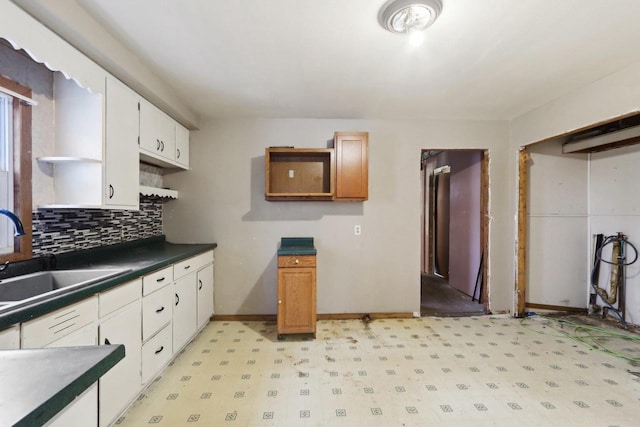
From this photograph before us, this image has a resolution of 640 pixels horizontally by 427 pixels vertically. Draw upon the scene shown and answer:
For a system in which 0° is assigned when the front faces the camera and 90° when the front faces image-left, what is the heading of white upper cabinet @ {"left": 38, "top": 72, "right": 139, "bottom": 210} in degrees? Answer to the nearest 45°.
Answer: approximately 315°

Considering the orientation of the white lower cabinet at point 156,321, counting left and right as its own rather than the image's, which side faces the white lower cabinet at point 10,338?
right

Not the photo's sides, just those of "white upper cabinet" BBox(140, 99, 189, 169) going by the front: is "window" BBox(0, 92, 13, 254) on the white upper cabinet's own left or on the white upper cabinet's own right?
on the white upper cabinet's own right

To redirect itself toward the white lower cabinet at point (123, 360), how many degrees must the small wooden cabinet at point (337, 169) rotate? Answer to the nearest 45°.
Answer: approximately 45° to its right

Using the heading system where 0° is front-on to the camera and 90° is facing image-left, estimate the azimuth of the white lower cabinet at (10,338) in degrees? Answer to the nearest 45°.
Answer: approximately 315°

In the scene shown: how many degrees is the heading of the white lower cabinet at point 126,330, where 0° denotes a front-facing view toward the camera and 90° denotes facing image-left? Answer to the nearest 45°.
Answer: approximately 315°

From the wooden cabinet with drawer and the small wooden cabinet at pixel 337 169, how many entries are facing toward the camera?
2

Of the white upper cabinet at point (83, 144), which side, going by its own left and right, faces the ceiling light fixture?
front

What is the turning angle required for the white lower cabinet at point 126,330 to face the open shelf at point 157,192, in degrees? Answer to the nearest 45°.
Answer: approximately 135° to its left

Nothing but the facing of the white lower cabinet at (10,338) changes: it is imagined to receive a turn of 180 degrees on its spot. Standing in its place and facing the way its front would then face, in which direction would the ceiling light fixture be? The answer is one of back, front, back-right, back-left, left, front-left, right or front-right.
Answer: back

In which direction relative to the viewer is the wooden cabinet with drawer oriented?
toward the camera

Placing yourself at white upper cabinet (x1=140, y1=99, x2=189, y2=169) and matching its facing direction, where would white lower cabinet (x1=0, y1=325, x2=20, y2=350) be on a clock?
The white lower cabinet is roughly at 2 o'clock from the white upper cabinet.
